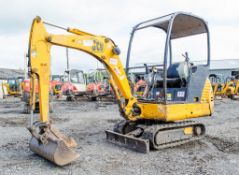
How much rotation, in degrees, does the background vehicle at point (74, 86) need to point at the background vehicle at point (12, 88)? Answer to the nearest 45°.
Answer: approximately 90° to its right

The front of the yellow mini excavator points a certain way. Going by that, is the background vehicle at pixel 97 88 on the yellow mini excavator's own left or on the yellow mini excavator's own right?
on the yellow mini excavator's own right

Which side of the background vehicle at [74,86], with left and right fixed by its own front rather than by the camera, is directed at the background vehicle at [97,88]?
left

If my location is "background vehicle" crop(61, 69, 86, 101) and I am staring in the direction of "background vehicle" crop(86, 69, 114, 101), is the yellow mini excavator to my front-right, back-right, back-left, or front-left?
front-right

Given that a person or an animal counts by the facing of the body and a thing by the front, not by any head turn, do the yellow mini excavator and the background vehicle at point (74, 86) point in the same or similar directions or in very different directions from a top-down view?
same or similar directions

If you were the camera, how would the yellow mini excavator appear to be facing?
facing the viewer and to the left of the viewer

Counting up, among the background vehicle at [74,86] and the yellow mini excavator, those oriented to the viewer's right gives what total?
0

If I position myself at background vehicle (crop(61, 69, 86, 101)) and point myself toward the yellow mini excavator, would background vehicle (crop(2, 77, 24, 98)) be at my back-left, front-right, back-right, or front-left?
back-right

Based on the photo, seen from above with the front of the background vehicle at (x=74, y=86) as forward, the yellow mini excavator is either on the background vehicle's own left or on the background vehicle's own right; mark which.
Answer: on the background vehicle's own left
